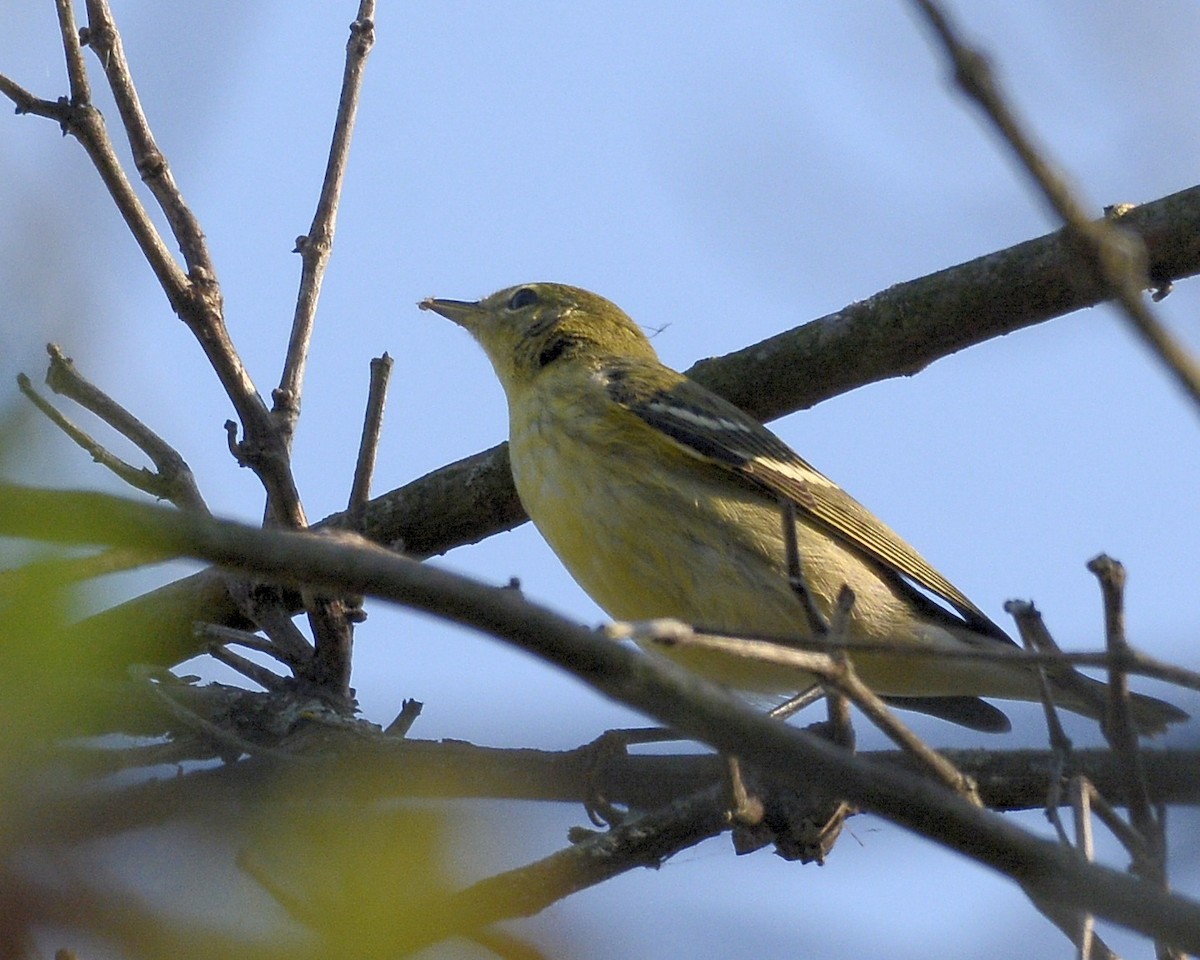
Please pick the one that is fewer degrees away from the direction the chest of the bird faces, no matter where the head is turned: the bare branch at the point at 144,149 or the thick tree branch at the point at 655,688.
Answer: the bare branch

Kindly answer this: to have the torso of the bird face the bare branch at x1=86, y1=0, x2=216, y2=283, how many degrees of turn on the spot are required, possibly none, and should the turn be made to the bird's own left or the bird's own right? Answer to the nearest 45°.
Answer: approximately 45° to the bird's own left

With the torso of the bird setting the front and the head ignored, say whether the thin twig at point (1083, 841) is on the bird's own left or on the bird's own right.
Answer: on the bird's own left

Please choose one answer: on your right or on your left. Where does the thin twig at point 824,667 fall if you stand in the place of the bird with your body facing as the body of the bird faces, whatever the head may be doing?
on your left

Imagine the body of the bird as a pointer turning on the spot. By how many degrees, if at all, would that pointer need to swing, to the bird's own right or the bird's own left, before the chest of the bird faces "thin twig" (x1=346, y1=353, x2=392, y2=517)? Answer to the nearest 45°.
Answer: approximately 45° to the bird's own left

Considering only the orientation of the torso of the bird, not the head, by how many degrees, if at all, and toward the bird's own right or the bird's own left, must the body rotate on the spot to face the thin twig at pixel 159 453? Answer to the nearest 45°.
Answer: approximately 45° to the bird's own left

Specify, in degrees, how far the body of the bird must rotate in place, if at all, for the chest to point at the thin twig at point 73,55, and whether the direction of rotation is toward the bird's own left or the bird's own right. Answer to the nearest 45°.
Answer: approximately 45° to the bird's own left

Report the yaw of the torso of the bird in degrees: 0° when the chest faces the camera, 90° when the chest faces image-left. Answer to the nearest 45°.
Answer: approximately 90°
